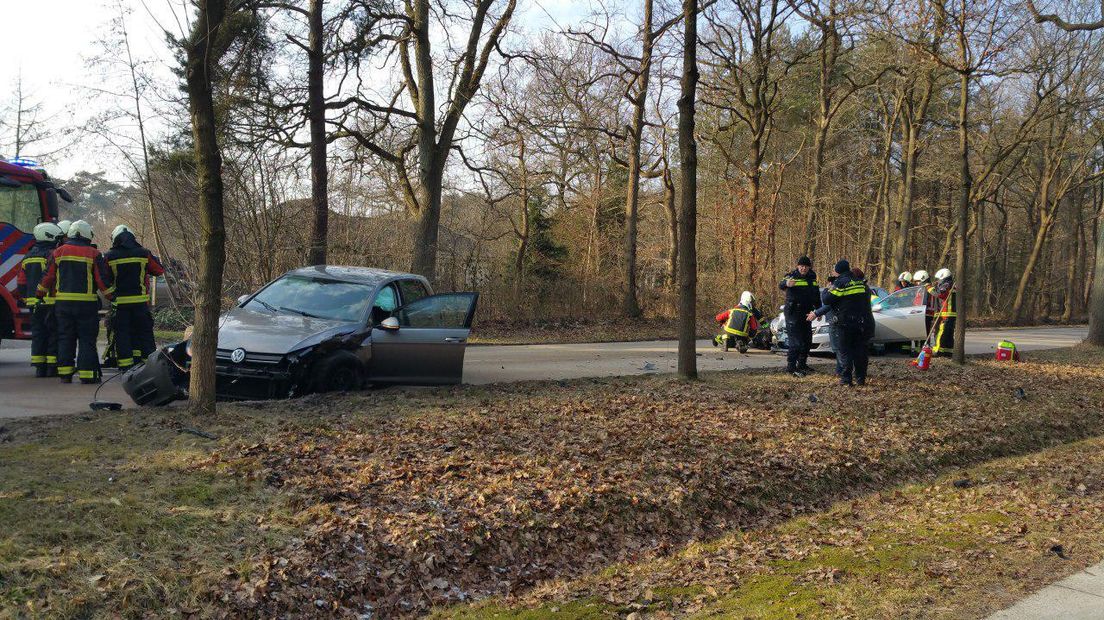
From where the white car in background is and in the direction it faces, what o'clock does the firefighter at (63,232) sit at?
The firefighter is roughly at 12 o'clock from the white car in background.

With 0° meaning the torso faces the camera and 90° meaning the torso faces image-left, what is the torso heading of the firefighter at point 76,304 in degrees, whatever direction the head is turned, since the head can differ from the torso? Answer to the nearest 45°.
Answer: approximately 180°

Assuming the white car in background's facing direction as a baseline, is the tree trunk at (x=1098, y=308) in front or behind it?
behind

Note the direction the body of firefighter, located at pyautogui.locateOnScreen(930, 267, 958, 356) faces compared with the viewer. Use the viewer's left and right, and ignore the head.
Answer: facing to the left of the viewer

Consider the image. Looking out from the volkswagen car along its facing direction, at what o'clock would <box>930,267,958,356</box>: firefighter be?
The firefighter is roughly at 7 o'clock from the volkswagen car.

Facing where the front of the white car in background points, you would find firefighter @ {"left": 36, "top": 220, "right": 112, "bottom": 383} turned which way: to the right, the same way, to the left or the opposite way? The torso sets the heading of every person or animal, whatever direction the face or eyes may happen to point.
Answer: to the right

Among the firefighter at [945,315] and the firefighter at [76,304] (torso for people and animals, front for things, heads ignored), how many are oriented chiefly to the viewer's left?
1

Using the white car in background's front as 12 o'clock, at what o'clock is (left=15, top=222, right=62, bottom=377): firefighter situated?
The firefighter is roughly at 12 o'clock from the white car in background.

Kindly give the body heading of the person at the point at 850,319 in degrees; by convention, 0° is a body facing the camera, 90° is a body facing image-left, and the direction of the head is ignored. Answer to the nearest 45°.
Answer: approximately 135°
